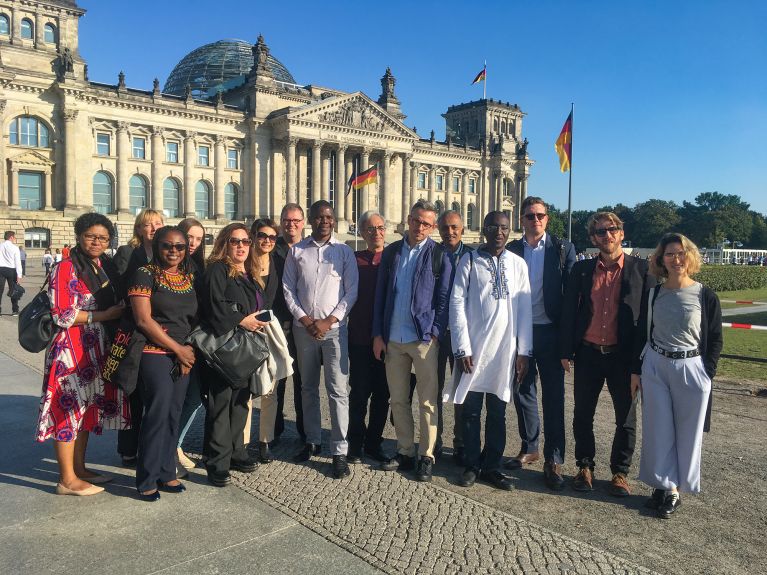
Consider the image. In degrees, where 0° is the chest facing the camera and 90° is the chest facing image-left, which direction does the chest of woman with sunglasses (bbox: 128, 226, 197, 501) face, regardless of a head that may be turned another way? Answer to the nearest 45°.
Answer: approximately 315°

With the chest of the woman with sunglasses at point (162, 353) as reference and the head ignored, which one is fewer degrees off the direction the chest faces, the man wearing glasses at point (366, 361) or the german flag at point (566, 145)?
the man wearing glasses

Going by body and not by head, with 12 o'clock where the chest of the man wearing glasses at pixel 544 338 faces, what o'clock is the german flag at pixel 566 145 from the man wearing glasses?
The german flag is roughly at 6 o'clock from the man wearing glasses.

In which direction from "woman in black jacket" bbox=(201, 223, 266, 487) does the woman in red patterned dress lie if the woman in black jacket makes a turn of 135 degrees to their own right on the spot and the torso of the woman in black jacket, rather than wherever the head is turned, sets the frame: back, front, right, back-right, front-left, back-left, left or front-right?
front

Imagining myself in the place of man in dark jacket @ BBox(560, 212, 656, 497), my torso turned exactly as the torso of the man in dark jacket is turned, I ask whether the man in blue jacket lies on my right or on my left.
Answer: on my right

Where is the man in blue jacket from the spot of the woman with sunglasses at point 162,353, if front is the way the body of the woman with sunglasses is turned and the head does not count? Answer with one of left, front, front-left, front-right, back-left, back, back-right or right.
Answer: front-left

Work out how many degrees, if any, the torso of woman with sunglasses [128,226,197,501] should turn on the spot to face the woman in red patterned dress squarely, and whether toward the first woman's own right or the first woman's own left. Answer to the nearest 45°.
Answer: approximately 135° to the first woman's own right

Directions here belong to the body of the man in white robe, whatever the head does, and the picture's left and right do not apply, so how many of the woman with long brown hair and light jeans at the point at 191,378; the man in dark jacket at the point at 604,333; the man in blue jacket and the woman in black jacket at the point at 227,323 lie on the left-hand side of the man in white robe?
1

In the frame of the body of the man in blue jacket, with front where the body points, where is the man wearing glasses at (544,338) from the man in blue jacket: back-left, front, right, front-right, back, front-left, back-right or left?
left
